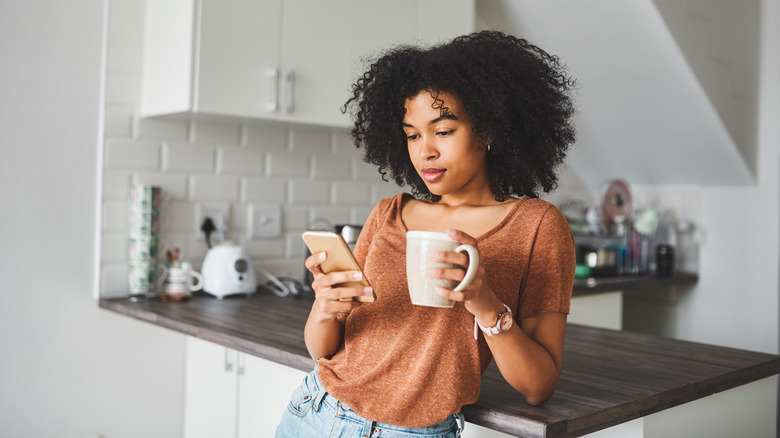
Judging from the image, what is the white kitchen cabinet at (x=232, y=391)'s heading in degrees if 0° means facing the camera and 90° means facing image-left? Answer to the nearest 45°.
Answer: approximately 45°

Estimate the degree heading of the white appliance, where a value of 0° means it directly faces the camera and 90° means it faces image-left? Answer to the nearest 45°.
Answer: approximately 315°

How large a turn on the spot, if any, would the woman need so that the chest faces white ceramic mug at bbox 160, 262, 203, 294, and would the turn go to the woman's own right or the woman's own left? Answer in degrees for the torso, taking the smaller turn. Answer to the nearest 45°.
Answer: approximately 90° to the woman's own right

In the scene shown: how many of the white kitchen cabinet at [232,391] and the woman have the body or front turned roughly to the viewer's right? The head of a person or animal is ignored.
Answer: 0

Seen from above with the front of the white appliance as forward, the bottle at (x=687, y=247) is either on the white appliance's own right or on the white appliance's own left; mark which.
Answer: on the white appliance's own left

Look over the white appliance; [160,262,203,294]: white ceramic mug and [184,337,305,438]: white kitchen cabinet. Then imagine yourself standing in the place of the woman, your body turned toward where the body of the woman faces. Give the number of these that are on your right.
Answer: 3

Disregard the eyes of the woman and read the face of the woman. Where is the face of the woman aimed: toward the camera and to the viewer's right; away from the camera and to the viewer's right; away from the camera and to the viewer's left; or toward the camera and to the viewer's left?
toward the camera and to the viewer's left

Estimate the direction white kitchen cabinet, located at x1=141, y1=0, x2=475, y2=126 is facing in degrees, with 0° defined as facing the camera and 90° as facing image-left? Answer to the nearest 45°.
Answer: approximately 315°

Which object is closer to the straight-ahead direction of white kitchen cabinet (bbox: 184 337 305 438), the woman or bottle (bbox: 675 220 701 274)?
the woman

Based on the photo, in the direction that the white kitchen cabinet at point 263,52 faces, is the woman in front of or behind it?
in front
